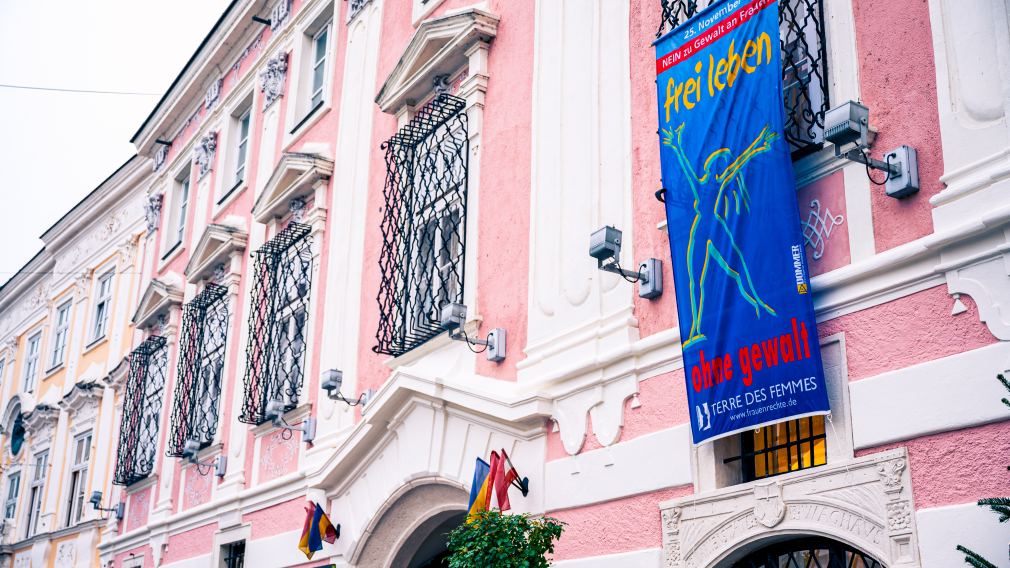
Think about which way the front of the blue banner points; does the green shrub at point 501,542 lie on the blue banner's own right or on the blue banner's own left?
on the blue banner's own right

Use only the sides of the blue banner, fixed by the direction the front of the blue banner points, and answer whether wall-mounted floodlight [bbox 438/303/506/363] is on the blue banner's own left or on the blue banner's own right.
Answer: on the blue banner's own right

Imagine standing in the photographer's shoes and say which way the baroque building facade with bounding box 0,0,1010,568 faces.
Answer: facing the viewer and to the left of the viewer

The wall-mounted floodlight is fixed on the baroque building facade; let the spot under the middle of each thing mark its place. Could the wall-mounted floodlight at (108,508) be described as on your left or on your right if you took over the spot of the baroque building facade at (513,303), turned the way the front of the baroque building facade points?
on your right

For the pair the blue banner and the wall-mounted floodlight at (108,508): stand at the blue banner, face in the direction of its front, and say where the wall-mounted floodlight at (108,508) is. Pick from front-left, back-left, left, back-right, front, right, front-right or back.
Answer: right

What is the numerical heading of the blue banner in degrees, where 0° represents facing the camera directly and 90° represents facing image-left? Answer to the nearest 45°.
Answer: approximately 45°

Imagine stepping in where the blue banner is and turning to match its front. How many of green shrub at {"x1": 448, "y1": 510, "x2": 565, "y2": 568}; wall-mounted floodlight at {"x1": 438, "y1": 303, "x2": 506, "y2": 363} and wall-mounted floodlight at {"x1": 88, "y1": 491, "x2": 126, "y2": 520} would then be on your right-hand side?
3

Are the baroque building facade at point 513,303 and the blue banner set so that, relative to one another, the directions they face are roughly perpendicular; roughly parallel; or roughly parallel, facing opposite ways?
roughly parallel
